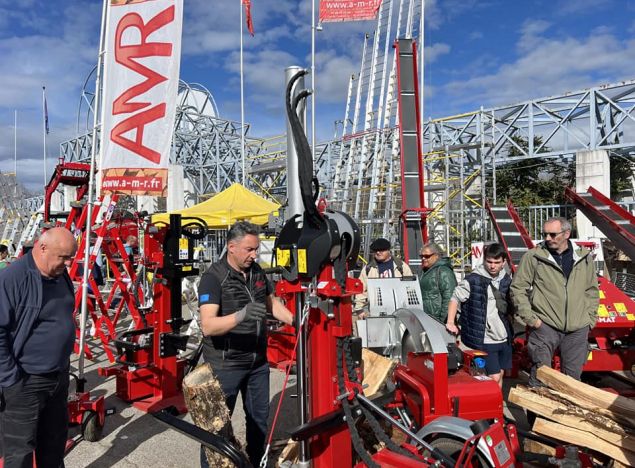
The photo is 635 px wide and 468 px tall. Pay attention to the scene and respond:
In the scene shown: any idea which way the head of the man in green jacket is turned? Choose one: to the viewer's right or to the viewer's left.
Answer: to the viewer's left

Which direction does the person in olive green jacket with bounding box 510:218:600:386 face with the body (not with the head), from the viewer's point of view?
toward the camera

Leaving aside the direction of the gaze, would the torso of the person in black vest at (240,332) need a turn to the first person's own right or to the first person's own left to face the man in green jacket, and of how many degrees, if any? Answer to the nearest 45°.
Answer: approximately 90° to the first person's own left

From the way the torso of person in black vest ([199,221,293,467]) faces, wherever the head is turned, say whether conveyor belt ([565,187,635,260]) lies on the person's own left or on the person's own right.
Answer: on the person's own left

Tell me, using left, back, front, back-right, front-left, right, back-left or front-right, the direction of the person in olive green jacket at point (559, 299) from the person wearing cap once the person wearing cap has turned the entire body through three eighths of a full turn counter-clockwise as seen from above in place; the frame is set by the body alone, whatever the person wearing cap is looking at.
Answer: right

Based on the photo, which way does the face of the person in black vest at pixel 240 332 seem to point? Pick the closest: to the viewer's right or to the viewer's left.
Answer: to the viewer's right

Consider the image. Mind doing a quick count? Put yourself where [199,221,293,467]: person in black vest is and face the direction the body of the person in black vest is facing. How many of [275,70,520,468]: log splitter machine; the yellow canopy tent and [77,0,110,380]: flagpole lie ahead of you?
1

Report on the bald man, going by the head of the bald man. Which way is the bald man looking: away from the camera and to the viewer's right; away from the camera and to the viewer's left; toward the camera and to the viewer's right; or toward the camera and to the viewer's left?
toward the camera and to the viewer's right

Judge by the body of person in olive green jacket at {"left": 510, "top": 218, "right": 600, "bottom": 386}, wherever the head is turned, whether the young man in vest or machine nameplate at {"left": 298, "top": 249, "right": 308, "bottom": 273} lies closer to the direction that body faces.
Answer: the machine nameplate

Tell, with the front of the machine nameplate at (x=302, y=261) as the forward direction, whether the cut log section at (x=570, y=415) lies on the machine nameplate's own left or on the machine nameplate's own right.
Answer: on the machine nameplate's own left

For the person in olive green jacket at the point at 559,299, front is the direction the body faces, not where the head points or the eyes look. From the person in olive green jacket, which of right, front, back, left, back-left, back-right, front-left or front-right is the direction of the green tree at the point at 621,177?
back

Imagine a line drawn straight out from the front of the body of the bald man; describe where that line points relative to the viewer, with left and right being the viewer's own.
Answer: facing the viewer and to the right of the viewer

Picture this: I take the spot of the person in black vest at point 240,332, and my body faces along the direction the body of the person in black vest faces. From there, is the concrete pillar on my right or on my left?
on my left

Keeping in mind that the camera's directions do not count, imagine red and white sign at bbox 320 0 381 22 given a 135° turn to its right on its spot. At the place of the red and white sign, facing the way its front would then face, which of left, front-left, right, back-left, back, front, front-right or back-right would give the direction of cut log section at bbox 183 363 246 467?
back-left

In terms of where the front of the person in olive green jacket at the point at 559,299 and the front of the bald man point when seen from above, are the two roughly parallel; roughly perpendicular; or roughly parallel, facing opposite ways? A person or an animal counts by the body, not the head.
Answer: roughly perpendicular

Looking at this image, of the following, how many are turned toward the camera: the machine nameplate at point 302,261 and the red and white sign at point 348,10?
2

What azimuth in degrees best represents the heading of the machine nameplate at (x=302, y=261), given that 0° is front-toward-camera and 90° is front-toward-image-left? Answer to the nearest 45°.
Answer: approximately 0°
